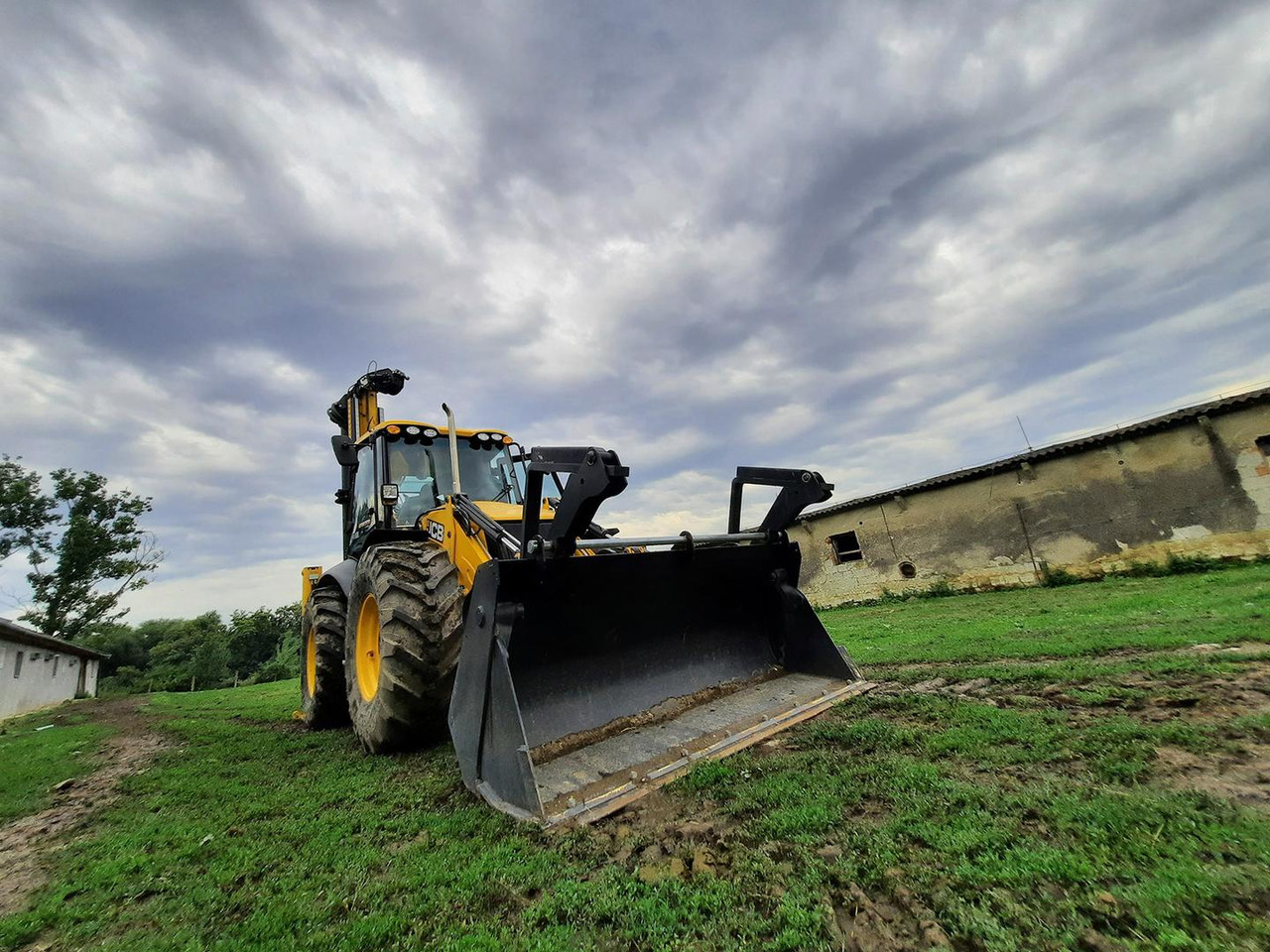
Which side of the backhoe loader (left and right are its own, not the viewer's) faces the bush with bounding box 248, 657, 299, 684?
back

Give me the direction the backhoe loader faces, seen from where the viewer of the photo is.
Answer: facing the viewer and to the right of the viewer

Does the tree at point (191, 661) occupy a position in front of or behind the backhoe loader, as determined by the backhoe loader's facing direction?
behind

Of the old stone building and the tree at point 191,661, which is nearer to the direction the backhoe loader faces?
the old stone building

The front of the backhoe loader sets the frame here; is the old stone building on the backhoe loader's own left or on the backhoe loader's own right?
on the backhoe loader's own left

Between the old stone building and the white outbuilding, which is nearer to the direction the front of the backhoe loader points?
the old stone building

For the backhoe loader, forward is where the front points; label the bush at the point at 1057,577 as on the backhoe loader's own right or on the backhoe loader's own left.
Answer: on the backhoe loader's own left

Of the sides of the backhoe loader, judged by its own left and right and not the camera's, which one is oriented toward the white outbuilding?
back
